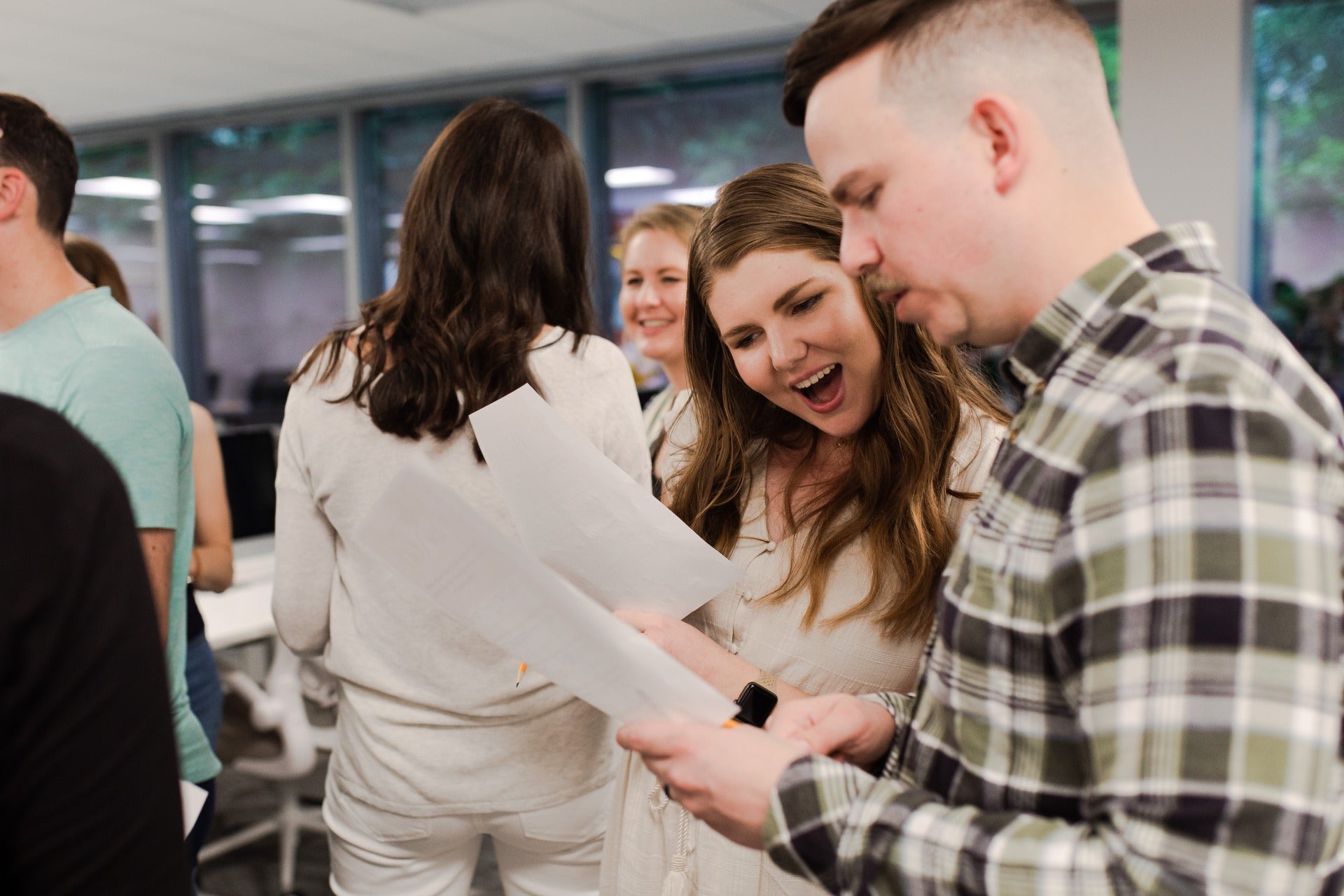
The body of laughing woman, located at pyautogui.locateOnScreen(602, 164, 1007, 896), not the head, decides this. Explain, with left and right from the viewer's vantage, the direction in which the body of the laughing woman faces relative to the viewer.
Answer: facing the viewer and to the left of the viewer

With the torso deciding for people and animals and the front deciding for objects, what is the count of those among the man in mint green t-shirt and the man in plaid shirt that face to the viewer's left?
2

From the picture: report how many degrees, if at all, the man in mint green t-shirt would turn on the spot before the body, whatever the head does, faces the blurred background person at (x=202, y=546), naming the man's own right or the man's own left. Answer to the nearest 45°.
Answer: approximately 90° to the man's own right

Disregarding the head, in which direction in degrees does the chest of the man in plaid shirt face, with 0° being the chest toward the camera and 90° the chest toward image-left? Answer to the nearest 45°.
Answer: approximately 90°

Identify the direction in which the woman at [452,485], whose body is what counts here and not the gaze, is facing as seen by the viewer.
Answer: away from the camera

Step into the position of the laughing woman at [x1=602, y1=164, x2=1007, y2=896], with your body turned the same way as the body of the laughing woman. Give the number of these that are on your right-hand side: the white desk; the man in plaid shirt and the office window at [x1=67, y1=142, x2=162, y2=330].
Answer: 2

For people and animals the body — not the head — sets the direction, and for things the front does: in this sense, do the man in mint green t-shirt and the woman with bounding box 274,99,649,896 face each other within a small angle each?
no

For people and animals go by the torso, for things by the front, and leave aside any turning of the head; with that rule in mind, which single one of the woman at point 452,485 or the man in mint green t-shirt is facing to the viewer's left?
the man in mint green t-shirt

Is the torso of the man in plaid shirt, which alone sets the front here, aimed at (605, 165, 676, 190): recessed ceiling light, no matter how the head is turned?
no

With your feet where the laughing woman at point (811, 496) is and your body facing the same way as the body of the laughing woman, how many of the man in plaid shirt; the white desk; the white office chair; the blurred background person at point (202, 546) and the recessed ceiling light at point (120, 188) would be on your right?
4

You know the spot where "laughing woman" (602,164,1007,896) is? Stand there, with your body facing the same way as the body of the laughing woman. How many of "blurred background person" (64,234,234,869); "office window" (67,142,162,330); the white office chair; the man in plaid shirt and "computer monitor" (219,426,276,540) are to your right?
4

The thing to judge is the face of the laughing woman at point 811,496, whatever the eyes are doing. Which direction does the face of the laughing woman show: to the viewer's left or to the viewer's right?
to the viewer's left

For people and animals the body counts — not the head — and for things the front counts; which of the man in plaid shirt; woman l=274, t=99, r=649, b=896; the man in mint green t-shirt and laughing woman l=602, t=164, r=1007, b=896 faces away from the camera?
the woman

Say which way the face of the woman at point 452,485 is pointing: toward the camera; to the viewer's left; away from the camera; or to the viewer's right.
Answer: away from the camera

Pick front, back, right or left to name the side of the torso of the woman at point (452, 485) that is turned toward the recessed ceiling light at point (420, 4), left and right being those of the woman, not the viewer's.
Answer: front

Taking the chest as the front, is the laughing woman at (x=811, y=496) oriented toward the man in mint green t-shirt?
no
